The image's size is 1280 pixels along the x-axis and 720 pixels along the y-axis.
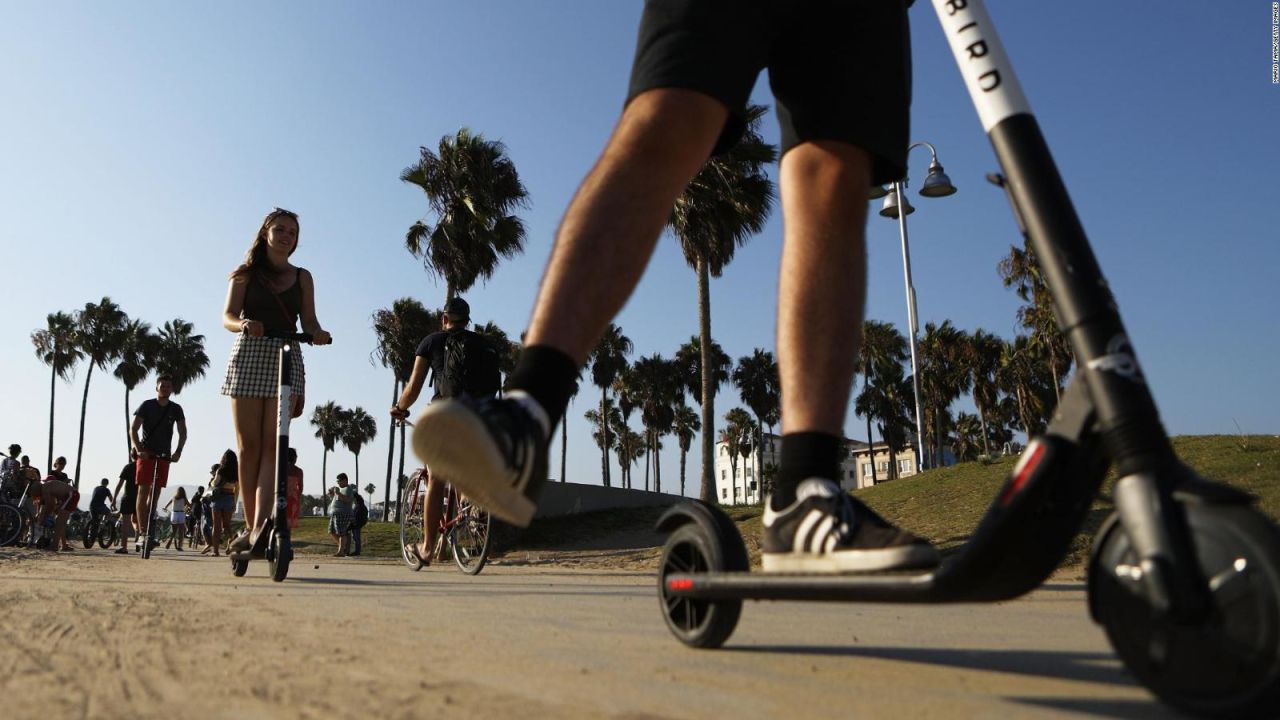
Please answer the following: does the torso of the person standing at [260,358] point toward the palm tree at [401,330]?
no

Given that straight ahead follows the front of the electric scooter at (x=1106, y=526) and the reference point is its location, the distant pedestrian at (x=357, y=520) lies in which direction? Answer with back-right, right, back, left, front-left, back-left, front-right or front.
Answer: back

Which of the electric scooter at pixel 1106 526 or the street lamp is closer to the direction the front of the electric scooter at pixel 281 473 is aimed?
the electric scooter

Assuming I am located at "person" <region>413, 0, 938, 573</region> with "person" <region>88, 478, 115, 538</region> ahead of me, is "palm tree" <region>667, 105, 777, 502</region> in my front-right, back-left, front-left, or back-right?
front-right

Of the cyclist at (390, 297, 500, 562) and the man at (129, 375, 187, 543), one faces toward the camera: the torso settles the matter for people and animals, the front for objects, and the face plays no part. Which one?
the man

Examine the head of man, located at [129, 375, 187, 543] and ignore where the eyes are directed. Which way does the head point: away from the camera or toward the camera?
toward the camera

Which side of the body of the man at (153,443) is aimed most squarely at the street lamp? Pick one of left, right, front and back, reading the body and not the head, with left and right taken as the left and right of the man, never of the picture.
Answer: left

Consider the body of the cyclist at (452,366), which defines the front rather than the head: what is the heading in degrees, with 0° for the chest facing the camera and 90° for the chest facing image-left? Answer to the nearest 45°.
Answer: approximately 135°

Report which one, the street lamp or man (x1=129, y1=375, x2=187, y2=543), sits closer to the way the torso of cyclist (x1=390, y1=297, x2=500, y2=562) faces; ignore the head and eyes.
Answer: the man

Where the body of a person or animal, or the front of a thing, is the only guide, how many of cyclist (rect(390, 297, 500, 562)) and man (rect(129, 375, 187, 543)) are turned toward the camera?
1

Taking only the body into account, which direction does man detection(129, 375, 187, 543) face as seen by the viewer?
toward the camera

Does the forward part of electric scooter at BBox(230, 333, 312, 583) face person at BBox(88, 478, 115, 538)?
no

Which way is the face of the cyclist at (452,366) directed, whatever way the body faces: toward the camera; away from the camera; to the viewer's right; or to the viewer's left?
away from the camera

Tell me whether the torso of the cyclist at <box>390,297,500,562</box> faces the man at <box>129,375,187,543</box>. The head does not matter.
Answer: yes

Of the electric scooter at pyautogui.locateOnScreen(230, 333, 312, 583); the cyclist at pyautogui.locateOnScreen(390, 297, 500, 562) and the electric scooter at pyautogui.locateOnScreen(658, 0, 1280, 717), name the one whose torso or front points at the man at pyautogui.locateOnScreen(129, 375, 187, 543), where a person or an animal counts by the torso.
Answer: the cyclist

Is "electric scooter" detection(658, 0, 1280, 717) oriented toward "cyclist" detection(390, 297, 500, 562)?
no

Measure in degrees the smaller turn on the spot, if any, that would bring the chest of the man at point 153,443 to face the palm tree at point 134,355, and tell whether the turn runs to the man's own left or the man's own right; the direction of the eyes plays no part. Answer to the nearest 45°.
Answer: approximately 180°

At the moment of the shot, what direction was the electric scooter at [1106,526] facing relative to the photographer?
facing the viewer and to the right of the viewer

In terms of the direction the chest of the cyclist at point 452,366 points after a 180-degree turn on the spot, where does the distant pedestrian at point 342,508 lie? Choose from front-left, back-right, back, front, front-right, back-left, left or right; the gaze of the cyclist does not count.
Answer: back-left
